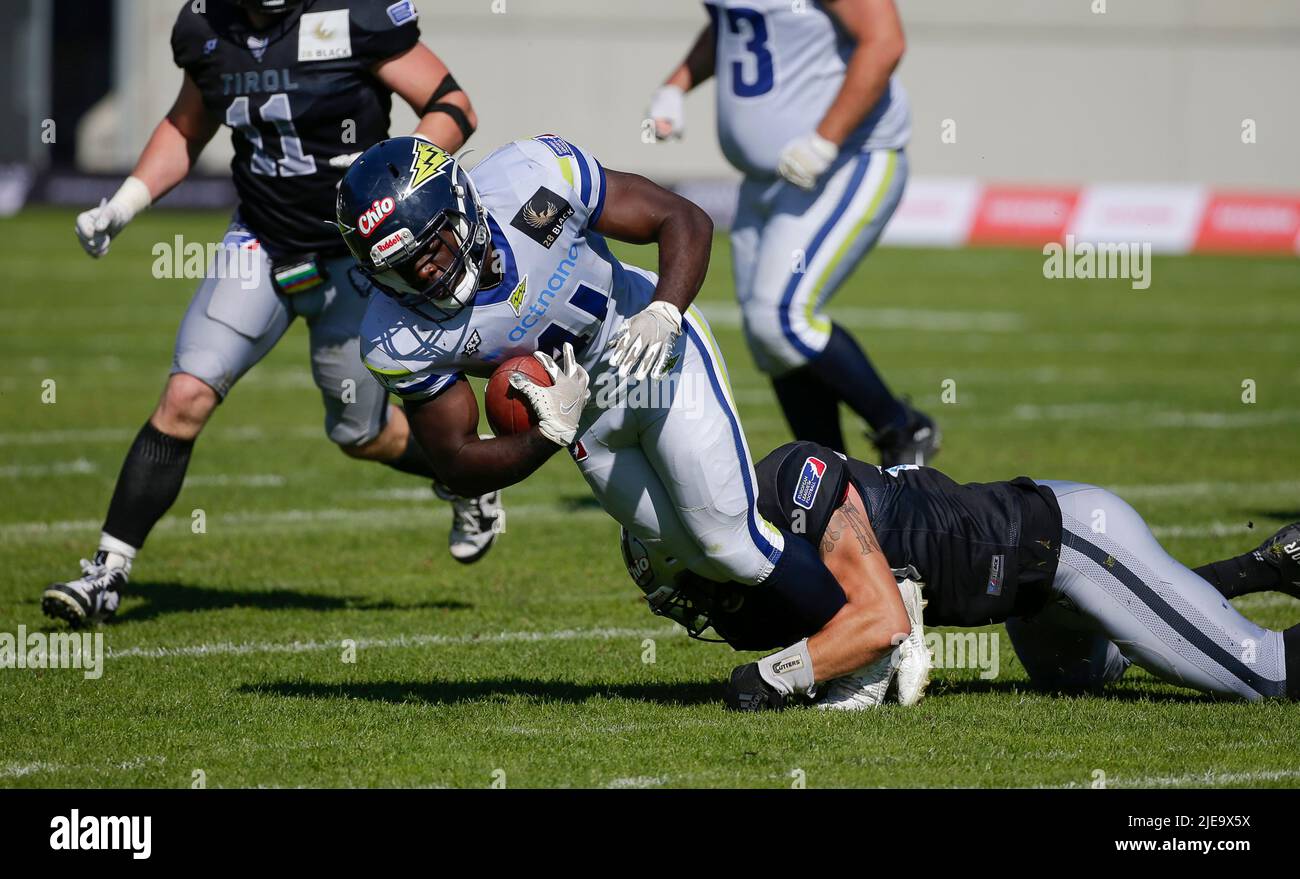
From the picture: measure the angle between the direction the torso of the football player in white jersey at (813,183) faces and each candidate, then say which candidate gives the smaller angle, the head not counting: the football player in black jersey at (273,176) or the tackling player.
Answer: the football player in black jersey
